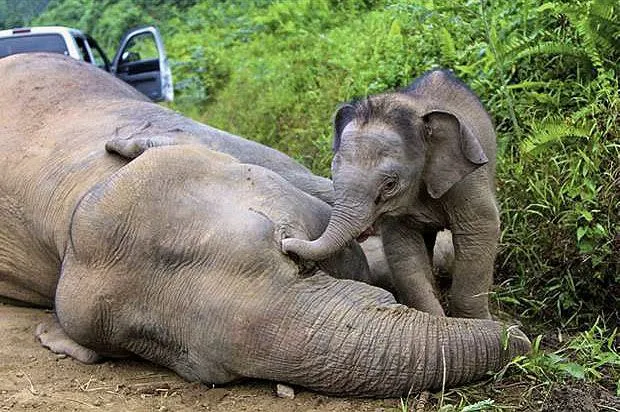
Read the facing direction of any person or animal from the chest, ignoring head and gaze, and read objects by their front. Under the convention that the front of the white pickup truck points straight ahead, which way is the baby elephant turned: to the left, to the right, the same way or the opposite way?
the opposite way

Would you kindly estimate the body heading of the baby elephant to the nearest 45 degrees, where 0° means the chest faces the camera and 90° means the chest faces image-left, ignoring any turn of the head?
approximately 45°

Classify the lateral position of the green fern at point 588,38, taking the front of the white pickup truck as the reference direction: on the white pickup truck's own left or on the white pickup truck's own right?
on the white pickup truck's own right

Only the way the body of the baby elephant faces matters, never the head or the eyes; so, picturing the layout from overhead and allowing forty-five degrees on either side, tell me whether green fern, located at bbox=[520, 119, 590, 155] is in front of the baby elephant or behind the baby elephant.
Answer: behind

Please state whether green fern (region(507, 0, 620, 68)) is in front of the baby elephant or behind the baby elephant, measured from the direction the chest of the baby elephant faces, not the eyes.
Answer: behind
